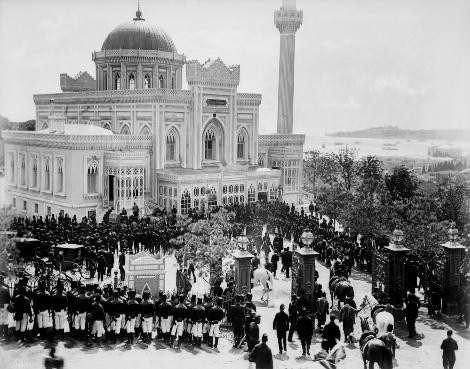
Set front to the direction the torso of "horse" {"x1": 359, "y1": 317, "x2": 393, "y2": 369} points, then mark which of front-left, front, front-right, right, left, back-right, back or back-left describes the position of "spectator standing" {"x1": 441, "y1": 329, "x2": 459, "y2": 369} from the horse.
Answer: right

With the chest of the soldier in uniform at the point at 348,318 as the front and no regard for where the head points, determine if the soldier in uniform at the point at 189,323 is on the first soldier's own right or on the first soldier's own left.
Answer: on the first soldier's own left

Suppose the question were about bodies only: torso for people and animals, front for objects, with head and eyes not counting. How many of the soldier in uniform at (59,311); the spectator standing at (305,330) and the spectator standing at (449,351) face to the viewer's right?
0

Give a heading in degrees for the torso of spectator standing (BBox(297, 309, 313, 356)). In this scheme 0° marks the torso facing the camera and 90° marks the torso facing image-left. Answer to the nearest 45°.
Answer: approximately 180°

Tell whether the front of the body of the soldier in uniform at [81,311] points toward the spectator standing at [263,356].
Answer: no

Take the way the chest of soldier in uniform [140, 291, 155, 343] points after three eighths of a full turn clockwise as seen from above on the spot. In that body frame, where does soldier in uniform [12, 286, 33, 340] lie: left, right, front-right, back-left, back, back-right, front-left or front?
back-right

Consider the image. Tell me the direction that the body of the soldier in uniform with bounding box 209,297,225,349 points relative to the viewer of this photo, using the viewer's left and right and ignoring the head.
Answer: facing away from the viewer

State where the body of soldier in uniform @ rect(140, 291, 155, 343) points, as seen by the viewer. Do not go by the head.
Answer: toward the camera

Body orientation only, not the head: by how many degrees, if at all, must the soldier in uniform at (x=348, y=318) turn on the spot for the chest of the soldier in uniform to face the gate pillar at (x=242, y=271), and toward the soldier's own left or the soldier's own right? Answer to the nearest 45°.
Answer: approximately 45° to the soldier's own left

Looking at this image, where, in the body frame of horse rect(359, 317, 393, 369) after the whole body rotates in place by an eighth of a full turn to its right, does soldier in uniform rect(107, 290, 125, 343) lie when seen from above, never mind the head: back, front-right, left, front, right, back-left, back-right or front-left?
left
